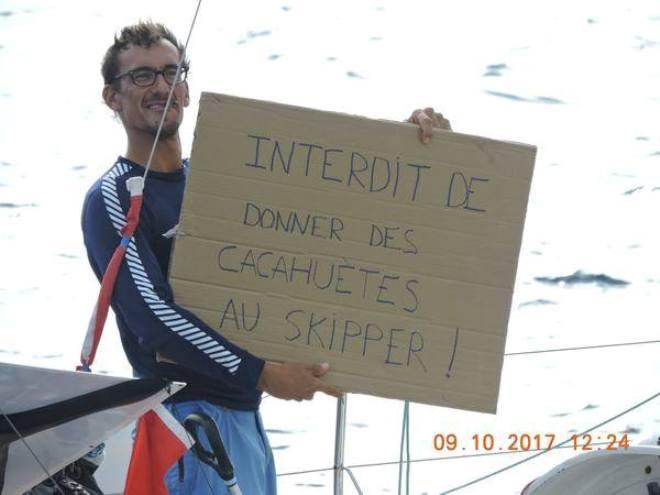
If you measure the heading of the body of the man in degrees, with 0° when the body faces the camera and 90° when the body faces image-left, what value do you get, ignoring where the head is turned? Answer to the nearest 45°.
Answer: approximately 315°

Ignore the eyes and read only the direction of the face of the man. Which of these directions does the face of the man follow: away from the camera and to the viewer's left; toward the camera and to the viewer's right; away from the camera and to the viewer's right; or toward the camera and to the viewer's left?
toward the camera and to the viewer's right
